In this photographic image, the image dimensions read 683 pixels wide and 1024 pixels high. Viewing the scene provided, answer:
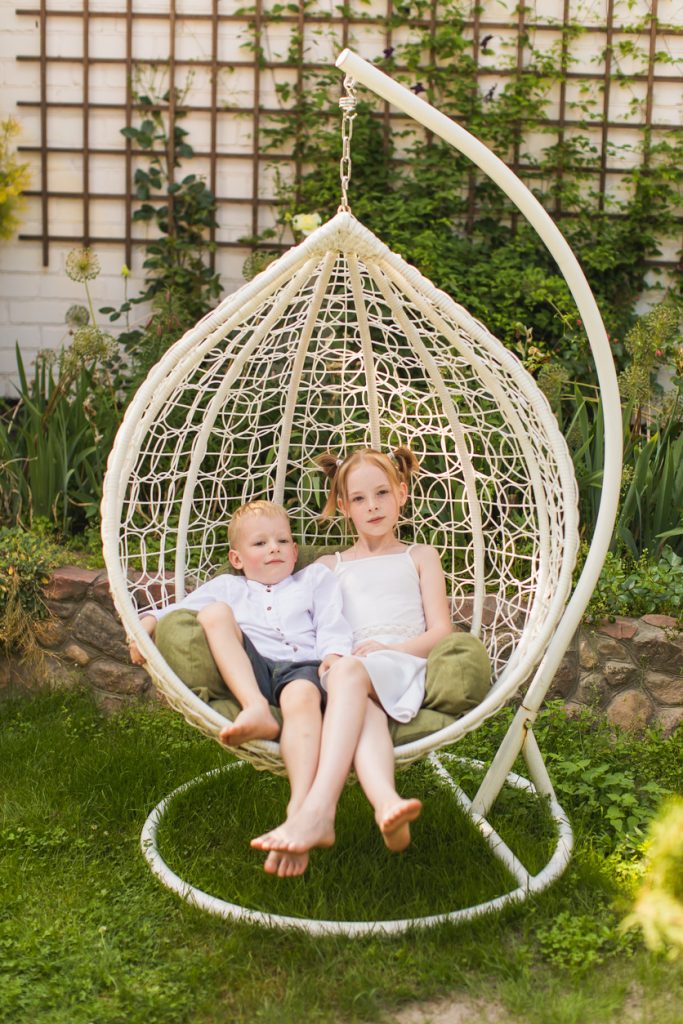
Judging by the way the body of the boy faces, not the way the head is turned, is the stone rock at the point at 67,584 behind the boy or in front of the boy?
behind

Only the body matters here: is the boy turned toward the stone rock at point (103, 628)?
no

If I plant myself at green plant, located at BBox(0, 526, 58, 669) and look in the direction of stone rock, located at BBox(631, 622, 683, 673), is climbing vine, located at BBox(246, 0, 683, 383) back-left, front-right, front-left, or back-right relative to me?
front-left

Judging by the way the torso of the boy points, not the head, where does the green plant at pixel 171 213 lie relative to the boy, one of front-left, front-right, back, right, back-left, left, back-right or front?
back

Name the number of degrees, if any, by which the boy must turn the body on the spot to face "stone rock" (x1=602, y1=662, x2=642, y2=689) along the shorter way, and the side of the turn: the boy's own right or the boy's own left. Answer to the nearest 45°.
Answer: approximately 135° to the boy's own left

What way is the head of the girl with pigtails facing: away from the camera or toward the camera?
toward the camera

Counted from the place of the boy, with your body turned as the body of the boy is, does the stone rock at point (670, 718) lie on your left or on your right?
on your left

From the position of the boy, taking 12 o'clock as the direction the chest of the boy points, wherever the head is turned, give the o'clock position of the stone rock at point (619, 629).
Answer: The stone rock is roughly at 8 o'clock from the boy.

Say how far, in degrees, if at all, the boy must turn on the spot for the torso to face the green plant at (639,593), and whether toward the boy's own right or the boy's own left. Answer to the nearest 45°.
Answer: approximately 135° to the boy's own left

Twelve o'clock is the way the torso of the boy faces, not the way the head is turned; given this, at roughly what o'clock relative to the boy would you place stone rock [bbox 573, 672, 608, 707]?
The stone rock is roughly at 8 o'clock from the boy.

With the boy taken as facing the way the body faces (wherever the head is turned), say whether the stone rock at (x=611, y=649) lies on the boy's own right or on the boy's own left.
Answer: on the boy's own left

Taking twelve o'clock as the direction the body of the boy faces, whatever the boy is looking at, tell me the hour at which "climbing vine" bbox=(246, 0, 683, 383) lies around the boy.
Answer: The climbing vine is roughly at 7 o'clock from the boy.

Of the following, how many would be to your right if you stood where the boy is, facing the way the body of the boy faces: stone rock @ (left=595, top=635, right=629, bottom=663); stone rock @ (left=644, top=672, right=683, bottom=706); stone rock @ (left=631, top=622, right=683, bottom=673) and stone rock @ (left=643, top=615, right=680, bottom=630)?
0

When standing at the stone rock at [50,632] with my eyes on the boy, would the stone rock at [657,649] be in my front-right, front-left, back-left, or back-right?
front-left

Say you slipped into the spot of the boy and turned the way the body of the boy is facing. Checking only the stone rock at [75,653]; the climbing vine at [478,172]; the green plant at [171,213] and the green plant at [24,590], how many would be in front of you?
0

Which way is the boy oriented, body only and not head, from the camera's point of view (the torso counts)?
toward the camera

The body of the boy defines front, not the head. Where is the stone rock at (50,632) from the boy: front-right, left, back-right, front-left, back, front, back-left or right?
back-right
